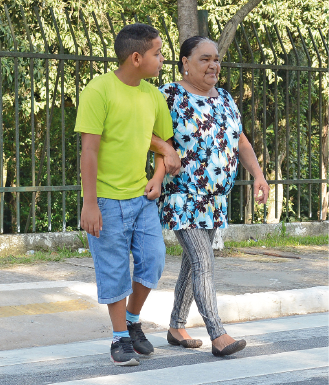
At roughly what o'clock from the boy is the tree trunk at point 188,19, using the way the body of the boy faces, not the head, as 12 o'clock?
The tree trunk is roughly at 8 o'clock from the boy.

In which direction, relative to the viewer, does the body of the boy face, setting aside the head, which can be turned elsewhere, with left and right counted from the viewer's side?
facing the viewer and to the right of the viewer

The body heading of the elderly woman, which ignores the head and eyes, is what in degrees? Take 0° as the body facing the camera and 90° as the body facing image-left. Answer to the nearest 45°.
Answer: approximately 315°

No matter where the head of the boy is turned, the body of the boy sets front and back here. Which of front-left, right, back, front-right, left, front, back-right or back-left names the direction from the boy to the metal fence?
back-left

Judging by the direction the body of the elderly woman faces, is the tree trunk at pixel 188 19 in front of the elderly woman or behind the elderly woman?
behind

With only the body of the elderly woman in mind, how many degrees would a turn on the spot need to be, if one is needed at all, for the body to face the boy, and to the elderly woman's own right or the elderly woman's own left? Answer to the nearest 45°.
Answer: approximately 90° to the elderly woman's own right

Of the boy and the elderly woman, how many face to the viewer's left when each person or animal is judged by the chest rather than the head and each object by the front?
0

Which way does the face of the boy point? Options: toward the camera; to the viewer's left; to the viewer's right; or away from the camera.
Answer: to the viewer's right

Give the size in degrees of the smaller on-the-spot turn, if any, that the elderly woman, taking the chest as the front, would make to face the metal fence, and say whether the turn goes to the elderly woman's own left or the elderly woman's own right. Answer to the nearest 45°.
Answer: approximately 135° to the elderly woman's own left
